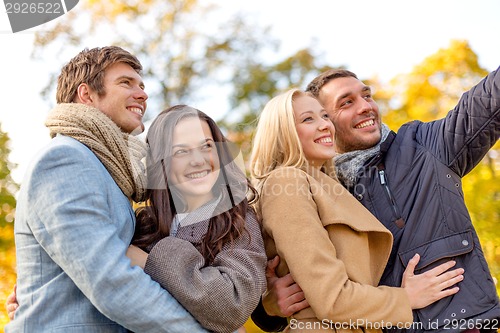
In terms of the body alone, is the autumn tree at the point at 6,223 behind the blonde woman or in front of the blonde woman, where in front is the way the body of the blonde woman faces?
behind

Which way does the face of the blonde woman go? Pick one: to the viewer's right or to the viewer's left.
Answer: to the viewer's right

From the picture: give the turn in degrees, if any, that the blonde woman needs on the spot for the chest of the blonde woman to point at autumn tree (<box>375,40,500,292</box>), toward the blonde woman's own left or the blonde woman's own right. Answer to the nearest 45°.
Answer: approximately 90° to the blonde woman's own left
